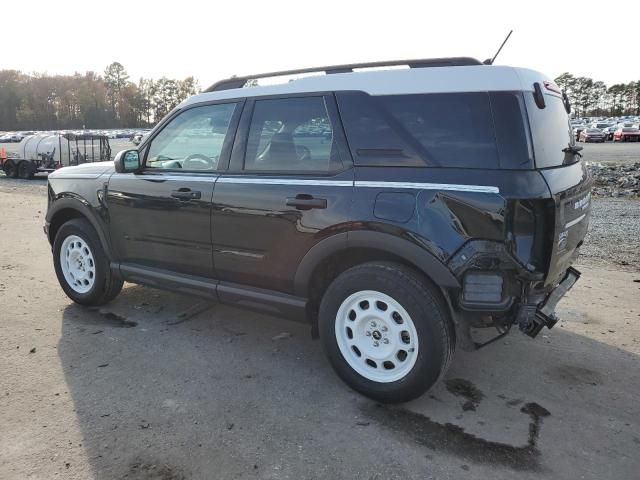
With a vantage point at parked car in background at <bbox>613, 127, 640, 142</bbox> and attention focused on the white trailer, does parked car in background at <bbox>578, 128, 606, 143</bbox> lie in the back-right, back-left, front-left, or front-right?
front-right

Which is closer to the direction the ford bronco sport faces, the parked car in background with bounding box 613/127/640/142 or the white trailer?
the white trailer

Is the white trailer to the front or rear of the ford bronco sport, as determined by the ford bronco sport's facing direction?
to the front

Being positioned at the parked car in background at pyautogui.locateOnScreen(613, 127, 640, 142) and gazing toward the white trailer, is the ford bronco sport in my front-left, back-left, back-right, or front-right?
front-left

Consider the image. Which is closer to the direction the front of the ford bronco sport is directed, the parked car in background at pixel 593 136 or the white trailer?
the white trailer

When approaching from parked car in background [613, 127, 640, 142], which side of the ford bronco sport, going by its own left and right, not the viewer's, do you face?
right

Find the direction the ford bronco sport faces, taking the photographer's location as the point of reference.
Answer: facing away from the viewer and to the left of the viewer

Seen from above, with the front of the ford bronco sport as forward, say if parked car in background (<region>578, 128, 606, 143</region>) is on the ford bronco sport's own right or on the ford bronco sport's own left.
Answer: on the ford bronco sport's own right

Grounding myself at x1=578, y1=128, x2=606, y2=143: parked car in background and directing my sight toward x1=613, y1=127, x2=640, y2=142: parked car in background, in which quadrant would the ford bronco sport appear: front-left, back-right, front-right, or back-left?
back-right
